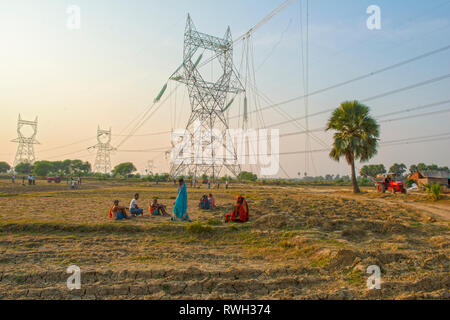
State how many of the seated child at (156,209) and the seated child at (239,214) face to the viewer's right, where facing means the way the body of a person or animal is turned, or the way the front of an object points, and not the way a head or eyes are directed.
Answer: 1

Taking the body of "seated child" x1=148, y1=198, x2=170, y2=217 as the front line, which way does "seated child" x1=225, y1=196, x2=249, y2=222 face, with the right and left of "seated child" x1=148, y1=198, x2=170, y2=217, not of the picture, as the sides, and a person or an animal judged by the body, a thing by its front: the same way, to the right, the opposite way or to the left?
the opposite way

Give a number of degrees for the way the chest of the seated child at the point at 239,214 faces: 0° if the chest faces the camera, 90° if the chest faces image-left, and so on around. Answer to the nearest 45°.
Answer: approximately 90°

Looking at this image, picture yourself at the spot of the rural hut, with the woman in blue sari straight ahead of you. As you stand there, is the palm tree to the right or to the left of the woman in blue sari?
right

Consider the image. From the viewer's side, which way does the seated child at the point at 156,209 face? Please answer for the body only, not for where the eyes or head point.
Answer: to the viewer's right

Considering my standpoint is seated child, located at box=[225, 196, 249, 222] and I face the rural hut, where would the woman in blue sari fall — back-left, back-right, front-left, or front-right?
back-left

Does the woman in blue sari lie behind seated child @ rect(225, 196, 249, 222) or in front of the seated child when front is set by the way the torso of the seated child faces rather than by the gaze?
in front
